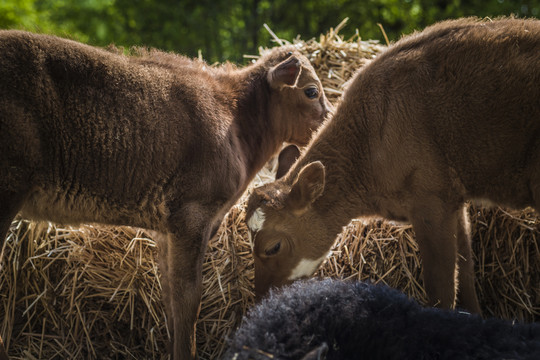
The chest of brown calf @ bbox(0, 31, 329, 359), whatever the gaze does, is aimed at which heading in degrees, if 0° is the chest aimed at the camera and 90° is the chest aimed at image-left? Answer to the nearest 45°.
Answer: approximately 270°

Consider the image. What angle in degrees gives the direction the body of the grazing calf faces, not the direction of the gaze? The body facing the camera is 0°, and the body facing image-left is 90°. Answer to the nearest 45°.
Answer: approximately 90°

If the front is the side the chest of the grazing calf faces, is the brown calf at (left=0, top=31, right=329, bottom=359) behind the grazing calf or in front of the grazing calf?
in front

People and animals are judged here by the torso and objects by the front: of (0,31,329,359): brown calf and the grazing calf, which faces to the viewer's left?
the grazing calf

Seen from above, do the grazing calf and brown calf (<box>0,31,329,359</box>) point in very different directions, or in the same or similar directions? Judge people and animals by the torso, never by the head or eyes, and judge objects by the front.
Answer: very different directions

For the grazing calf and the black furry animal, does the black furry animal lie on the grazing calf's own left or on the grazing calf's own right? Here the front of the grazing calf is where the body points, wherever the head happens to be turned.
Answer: on the grazing calf's own left

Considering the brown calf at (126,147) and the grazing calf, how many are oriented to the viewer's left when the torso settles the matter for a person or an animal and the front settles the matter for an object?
1

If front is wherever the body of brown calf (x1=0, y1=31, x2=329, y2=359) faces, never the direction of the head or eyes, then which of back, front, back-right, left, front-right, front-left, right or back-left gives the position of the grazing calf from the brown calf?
front
